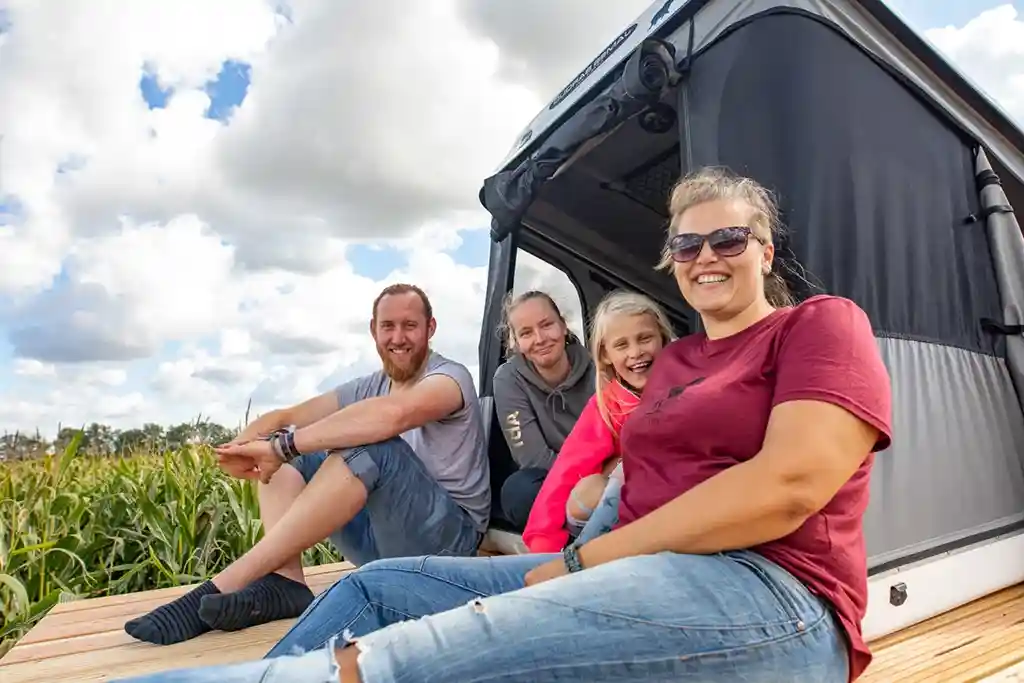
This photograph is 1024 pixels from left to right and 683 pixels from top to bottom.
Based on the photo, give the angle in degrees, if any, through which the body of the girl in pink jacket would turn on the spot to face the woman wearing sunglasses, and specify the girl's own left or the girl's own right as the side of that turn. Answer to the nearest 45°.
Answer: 0° — they already face them

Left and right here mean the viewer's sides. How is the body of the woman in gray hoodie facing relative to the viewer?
facing the viewer and to the right of the viewer

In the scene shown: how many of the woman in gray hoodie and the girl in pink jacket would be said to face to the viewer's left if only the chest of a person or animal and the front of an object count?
0

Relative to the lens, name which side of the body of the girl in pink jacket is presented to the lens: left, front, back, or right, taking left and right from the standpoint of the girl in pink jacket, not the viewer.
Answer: front

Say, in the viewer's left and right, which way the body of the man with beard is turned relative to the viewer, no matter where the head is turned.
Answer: facing the viewer and to the left of the viewer

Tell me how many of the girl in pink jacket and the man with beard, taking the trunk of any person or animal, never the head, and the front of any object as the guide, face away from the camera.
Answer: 0

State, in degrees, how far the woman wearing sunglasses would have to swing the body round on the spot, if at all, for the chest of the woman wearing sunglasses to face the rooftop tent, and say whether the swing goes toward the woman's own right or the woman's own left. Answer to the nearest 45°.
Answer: approximately 180°

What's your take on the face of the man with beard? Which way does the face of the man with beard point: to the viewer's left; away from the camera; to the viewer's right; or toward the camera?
toward the camera

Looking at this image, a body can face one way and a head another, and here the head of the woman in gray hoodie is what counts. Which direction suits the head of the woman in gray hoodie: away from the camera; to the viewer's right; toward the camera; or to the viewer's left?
toward the camera

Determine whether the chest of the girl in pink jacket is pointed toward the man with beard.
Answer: no

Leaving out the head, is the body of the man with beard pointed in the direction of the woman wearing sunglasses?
no
